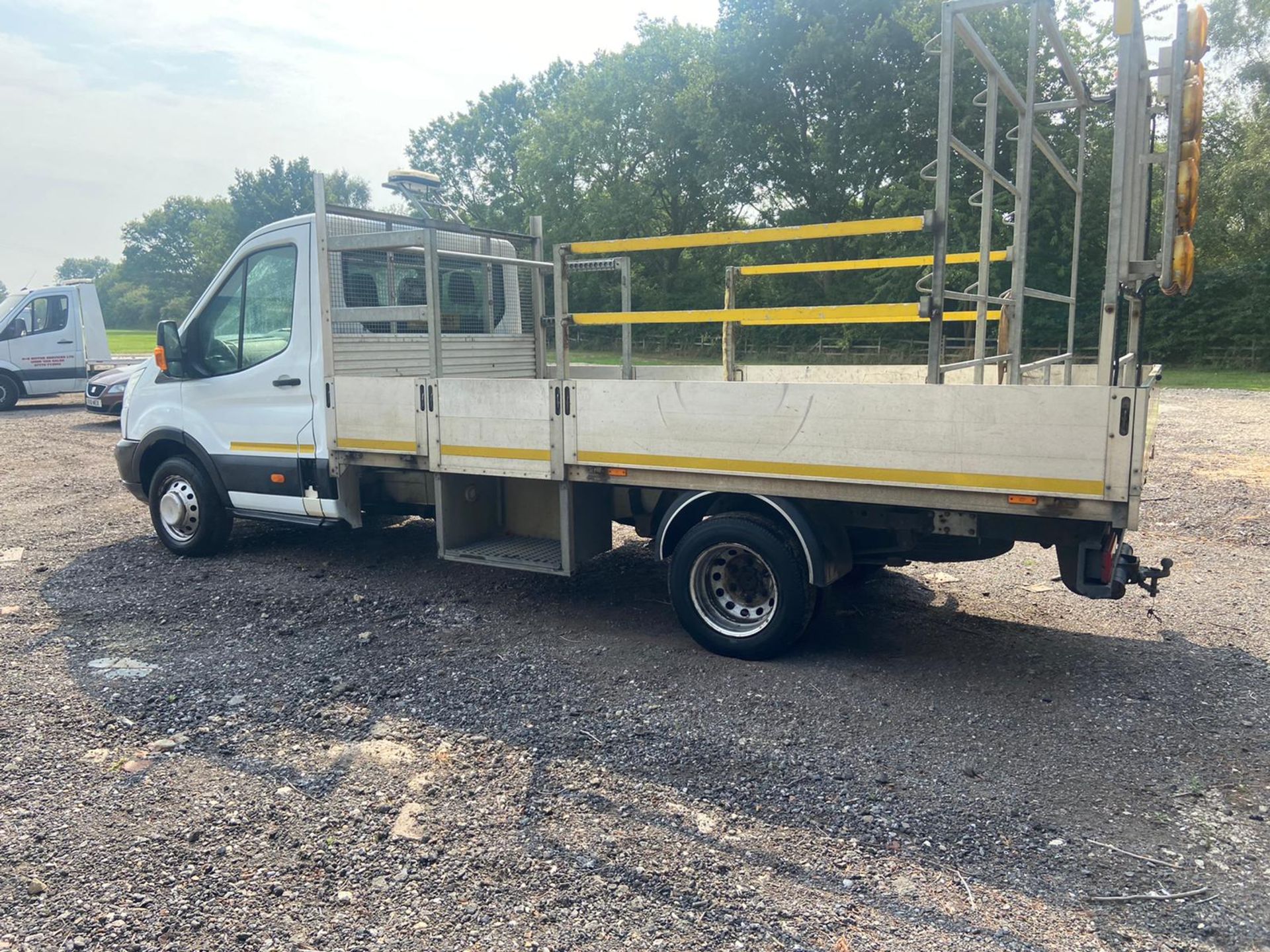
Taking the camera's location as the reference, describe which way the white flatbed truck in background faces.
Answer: facing the viewer and to the left of the viewer

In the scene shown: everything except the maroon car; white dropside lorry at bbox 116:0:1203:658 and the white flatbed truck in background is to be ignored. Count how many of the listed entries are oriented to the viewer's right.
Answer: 0

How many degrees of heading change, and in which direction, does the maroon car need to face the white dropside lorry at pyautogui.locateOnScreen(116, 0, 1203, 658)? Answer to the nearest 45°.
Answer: approximately 45° to its left

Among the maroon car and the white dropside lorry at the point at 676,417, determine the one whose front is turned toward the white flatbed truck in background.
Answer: the white dropside lorry

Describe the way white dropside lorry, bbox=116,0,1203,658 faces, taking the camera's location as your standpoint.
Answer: facing away from the viewer and to the left of the viewer

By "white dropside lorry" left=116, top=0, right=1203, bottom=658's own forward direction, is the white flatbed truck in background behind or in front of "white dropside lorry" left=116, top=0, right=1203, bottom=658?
in front

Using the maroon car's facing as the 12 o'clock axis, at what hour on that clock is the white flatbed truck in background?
The white flatbed truck in background is roughly at 4 o'clock from the maroon car.

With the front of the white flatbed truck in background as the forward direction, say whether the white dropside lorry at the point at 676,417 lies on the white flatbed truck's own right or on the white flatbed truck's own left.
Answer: on the white flatbed truck's own left

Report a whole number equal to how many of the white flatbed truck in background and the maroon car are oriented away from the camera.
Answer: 0

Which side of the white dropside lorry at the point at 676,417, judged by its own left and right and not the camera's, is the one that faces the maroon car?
front
